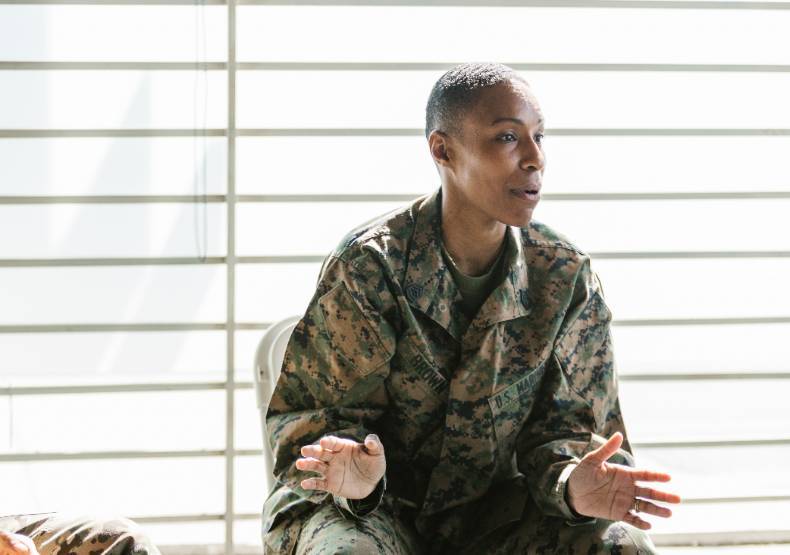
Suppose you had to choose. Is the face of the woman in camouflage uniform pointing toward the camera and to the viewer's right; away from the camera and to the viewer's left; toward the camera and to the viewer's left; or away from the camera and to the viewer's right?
toward the camera and to the viewer's right

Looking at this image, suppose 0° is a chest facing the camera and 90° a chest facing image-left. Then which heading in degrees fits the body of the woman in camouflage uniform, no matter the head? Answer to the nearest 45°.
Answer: approximately 315°
